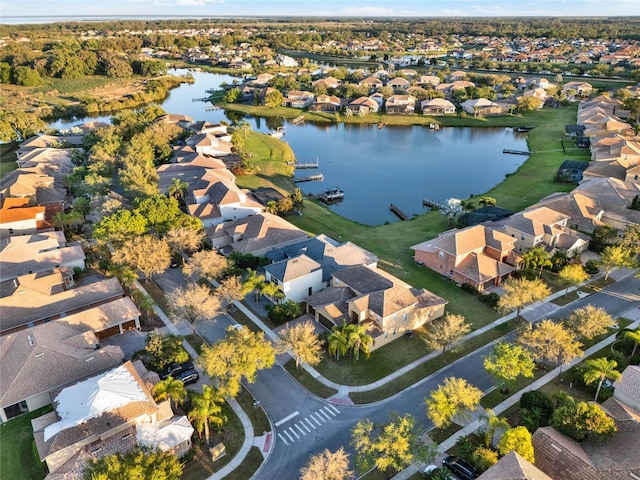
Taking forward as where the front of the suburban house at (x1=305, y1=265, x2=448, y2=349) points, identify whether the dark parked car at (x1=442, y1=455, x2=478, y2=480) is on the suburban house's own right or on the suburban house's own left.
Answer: on the suburban house's own left

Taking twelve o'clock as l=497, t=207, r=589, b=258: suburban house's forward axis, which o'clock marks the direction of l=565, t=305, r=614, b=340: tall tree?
The tall tree is roughly at 1 o'clock from the suburban house.

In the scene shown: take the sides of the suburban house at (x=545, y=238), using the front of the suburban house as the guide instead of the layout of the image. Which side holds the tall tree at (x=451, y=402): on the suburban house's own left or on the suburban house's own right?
on the suburban house's own right

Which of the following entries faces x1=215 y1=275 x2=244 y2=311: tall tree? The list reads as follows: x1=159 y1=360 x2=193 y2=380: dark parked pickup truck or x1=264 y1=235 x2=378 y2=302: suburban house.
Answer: the suburban house

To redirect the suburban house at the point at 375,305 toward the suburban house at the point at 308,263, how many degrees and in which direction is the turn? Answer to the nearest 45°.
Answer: approximately 90° to its right

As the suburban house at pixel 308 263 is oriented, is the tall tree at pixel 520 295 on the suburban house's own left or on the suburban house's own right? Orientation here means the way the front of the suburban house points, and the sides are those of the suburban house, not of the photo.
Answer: on the suburban house's own left

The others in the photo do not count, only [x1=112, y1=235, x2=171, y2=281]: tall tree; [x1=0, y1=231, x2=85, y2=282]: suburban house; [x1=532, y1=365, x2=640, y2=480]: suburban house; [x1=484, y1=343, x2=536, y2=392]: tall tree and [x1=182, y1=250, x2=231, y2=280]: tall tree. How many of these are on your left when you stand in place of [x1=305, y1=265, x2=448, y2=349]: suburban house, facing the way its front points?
2

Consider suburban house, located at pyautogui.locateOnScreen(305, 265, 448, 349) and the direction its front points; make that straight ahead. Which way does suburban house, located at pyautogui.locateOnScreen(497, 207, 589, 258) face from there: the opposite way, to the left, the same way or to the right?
to the left

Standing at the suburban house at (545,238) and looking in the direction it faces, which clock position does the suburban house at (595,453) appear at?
the suburban house at (595,453) is roughly at 1 o'clock from the suburban house at (545,238).

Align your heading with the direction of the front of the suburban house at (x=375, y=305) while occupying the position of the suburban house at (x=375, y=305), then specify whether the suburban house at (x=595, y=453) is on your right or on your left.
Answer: on your left

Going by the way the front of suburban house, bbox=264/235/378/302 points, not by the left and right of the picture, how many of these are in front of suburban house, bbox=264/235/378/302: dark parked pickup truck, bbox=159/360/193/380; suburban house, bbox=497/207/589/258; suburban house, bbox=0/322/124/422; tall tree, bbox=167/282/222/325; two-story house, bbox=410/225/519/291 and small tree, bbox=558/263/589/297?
3

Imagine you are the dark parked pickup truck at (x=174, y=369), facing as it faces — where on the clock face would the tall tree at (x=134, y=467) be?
The tall tree is roughly at 11 o'clock from the dark parked pickup truck.

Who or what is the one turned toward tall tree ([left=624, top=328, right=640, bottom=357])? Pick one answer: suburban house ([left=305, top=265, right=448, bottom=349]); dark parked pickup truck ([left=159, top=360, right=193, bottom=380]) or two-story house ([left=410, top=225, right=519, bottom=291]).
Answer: the two-story house

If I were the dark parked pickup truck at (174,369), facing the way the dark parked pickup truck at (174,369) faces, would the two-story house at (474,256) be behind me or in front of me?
behind

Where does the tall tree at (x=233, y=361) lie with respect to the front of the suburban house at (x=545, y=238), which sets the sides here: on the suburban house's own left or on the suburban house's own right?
on the suburban house's own right
